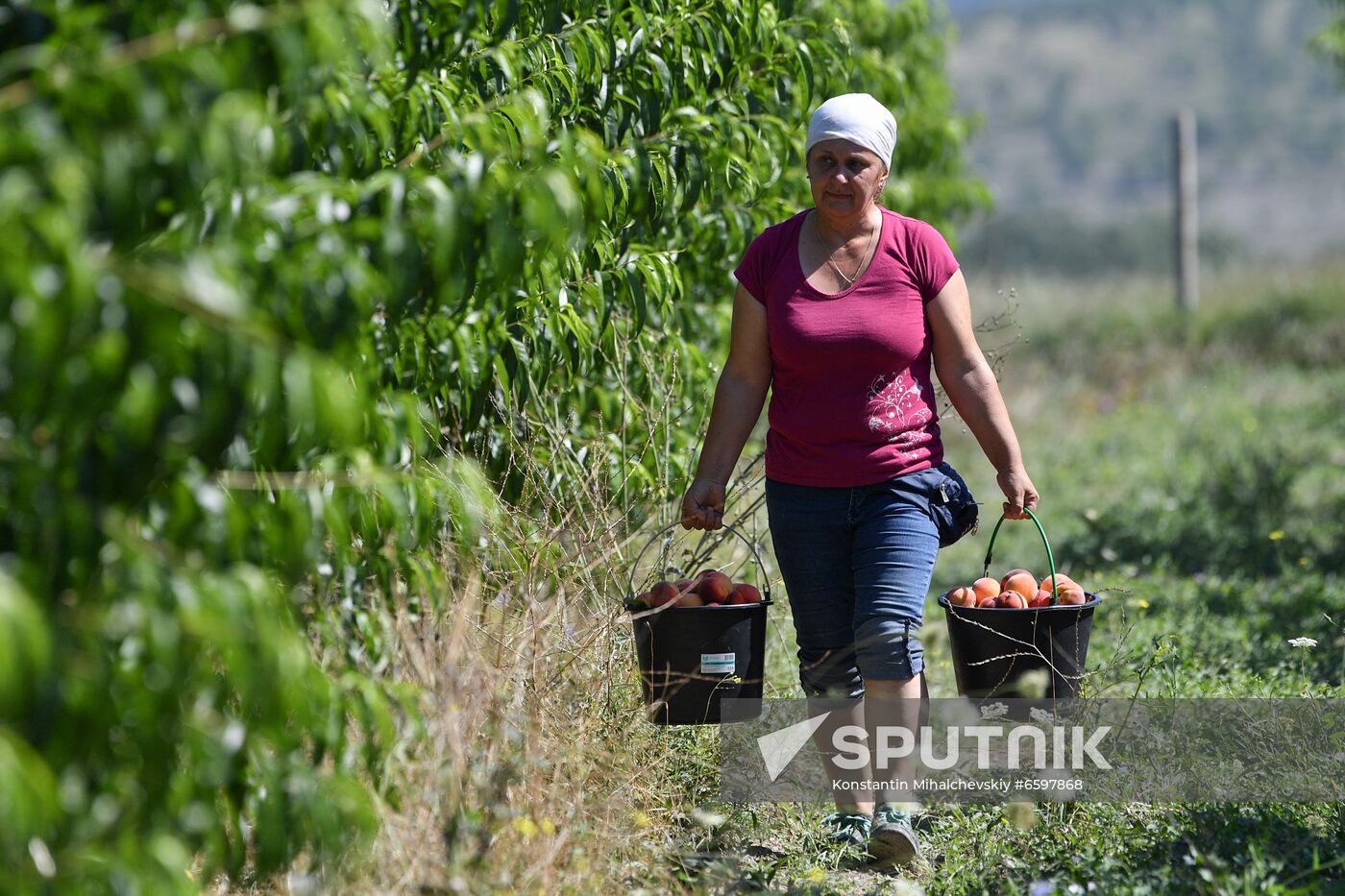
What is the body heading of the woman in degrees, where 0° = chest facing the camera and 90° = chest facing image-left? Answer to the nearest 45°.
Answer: approximately 0°

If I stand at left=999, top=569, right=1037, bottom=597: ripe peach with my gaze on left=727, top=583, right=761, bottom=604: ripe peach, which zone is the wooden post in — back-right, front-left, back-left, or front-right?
back-right

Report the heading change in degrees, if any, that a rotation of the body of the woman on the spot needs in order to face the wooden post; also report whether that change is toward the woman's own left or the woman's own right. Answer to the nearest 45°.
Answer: approximately 180°
